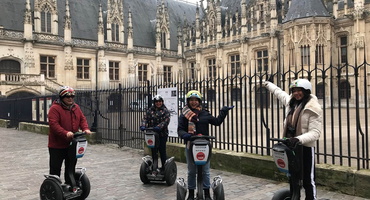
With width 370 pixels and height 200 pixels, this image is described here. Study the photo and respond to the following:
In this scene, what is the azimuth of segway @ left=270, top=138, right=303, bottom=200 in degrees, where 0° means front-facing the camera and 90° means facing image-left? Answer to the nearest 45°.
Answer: approximately 45°

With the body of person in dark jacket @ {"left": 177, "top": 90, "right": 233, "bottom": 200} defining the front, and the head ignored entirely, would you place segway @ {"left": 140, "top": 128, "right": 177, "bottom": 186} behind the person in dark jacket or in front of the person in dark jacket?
behind

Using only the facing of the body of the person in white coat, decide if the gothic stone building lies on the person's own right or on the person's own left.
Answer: on the person's own right

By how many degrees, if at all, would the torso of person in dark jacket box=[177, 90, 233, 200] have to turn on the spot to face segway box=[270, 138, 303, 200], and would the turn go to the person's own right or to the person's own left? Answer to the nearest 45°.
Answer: approximately 45° to the person's own left

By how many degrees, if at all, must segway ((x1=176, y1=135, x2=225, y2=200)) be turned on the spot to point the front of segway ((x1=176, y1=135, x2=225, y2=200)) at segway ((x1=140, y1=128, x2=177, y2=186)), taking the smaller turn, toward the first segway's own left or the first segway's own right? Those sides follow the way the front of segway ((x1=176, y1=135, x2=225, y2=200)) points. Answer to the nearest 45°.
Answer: approximately 135° to the first segway's own right

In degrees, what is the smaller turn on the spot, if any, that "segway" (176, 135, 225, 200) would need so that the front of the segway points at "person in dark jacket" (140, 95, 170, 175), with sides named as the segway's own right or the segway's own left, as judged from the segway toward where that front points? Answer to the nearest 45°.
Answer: approximately 135° to the segway's own right

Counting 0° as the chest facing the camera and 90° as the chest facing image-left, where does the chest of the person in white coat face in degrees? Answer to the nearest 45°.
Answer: approximately 45°

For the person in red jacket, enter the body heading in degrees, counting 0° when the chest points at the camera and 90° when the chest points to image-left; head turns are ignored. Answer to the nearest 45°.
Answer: approximately 315°

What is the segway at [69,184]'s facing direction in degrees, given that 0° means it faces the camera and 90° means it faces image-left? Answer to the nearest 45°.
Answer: approximately 315°
